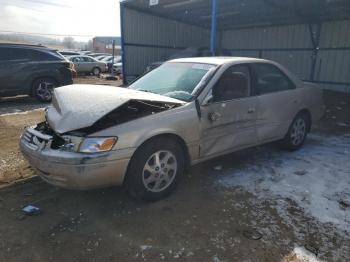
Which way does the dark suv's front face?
to the viewer's left

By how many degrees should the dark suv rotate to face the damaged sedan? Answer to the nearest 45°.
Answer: approximately 90° to its left

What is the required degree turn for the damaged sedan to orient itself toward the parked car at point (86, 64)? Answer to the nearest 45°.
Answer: approximately 135° to its right
